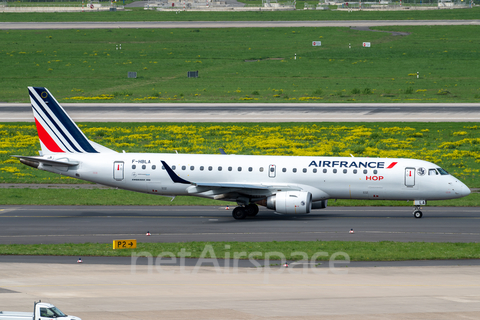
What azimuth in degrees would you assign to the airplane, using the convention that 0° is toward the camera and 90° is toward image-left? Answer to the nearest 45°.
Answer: approximately 270°

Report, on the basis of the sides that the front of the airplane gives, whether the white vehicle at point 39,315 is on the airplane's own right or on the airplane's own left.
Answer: on the airplane's own right
